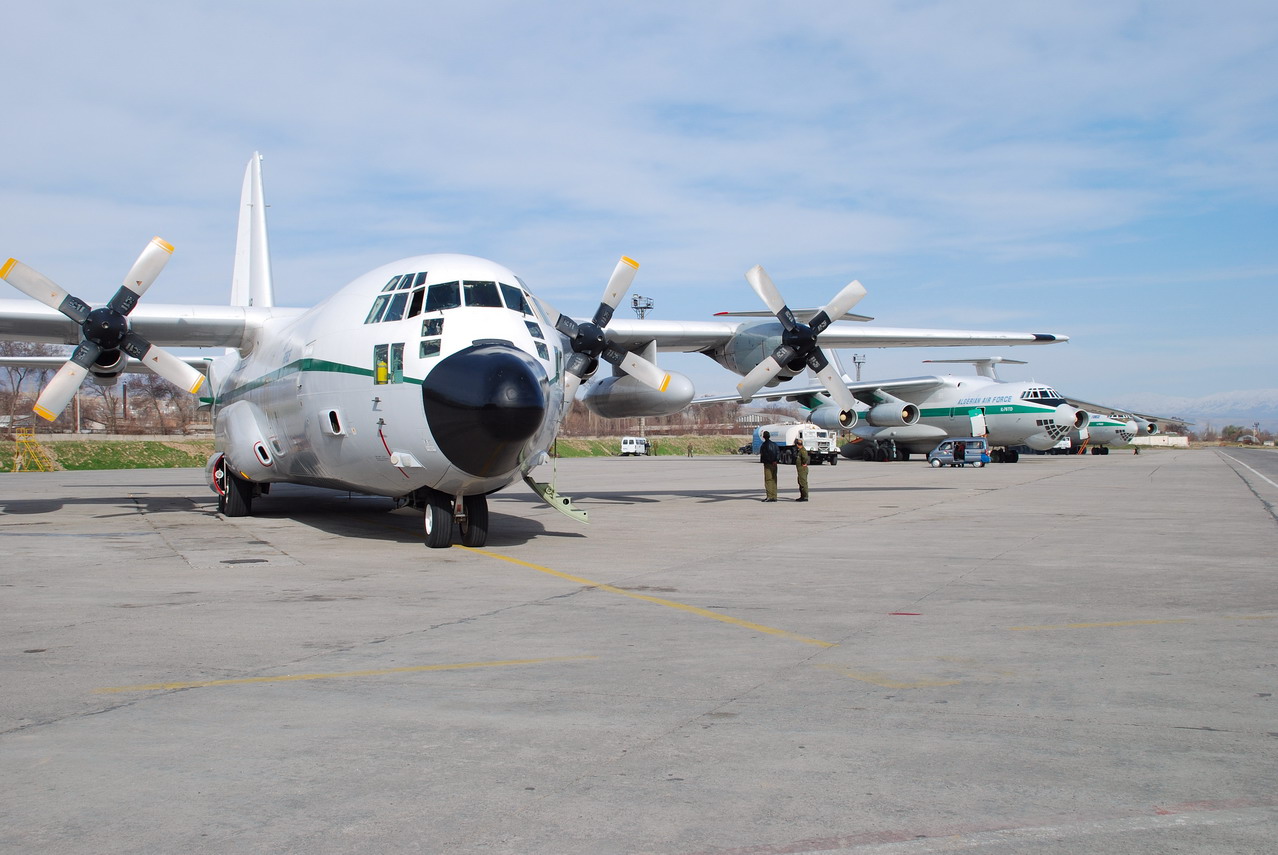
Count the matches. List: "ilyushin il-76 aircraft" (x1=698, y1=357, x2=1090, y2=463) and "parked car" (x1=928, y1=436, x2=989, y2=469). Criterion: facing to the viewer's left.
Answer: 1

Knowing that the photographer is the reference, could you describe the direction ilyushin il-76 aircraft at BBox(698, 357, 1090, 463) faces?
facing the viewer and to the right of the viewer

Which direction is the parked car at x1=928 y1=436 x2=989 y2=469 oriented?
to the viewer's left

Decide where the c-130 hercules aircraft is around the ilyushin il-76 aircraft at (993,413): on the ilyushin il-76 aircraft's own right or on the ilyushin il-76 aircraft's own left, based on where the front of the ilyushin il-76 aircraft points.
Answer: on the ilyushin il-76 aircraft's own right

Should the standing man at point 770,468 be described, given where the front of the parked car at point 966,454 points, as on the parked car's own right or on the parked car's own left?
on the parked car's own left

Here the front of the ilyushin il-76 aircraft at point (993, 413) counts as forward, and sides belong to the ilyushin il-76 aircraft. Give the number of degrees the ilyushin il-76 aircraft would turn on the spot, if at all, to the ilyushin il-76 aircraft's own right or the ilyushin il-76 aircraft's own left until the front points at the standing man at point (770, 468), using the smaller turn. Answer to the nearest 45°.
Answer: approximately 45° to the ilyushin il-76 aircraft's own right

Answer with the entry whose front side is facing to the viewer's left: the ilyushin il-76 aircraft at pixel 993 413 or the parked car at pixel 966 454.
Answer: the parked car

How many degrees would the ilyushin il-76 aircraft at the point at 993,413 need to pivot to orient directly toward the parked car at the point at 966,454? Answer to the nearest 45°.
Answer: approximately 90° to its right
